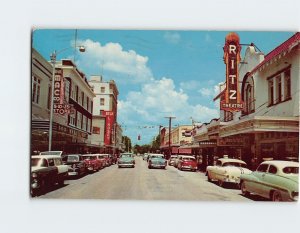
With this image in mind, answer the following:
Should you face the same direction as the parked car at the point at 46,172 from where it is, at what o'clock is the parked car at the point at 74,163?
the parked car at the point at 74,163 is roughly at 5 o'clock from the parked car at the point at 46,172.

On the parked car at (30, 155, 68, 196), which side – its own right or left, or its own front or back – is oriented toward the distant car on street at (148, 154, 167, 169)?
back

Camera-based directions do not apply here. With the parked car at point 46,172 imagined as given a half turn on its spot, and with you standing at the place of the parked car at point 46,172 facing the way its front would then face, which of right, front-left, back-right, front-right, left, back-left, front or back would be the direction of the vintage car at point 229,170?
front-right

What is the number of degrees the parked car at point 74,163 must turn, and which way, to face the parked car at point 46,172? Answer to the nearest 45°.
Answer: approximately 45° to its left

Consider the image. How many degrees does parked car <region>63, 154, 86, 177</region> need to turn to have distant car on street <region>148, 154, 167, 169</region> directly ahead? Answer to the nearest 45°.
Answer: approximately 180°

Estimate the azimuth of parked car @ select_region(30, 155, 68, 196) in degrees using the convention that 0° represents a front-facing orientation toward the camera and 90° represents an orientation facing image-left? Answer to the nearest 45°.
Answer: approximately 45°

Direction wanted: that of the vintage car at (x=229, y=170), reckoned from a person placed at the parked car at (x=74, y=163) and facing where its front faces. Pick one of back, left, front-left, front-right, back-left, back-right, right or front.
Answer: left

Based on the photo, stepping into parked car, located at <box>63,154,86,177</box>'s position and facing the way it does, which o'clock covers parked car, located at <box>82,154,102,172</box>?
parked car, located at <box>82,154,102,172</box> is roughly at 5 o'clock from parked car, located at <box>63,154,86,177</box>.

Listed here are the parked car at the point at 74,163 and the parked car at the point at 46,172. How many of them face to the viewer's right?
0
